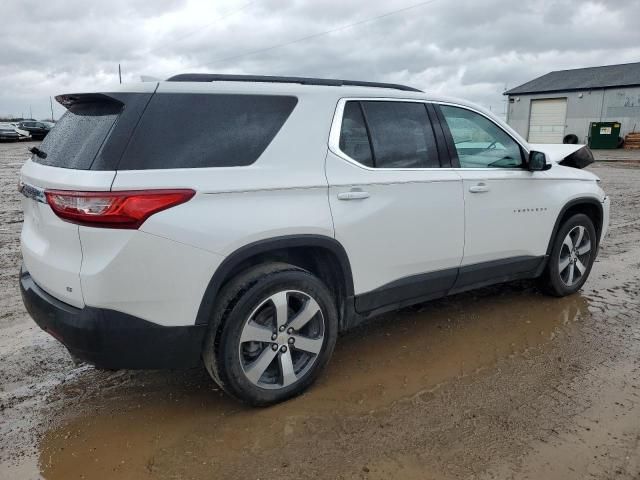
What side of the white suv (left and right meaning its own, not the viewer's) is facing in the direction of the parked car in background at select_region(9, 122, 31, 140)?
left

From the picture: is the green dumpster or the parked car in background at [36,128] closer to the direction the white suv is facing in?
the green dumpster

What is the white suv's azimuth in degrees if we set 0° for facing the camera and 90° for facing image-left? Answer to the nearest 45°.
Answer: approximately 225°

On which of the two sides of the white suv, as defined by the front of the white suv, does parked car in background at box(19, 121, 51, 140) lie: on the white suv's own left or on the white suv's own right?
on the white suv's own left

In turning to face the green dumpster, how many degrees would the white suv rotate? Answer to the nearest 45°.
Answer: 0° — it already faces it

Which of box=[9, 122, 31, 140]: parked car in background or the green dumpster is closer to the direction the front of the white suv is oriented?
the green dumpster
